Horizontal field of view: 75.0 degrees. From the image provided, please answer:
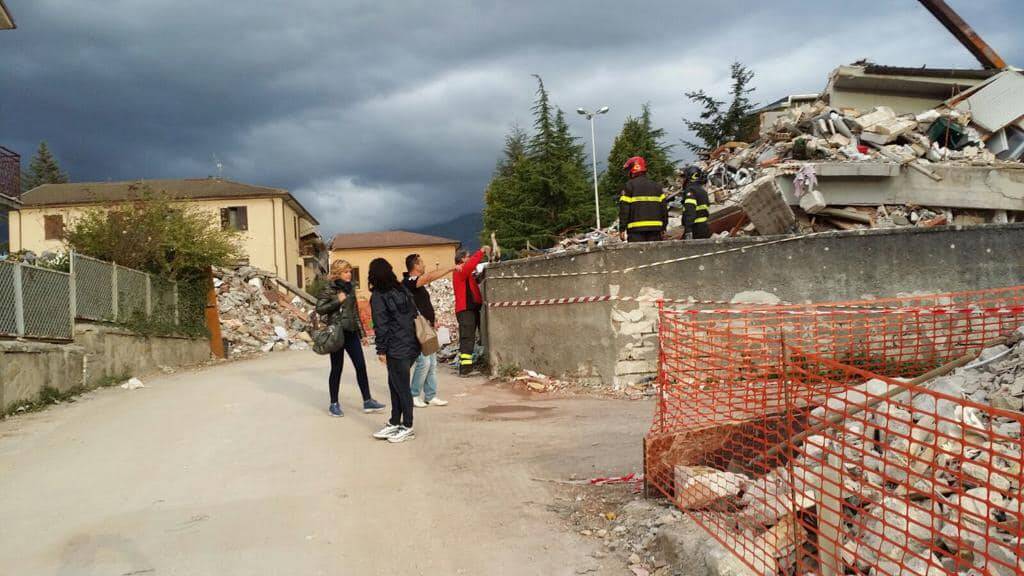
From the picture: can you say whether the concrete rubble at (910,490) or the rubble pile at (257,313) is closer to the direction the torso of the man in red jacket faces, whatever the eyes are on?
the concrete rubble

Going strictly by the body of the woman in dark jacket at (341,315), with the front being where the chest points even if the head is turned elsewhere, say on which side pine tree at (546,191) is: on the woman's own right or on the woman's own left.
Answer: on the woman's own left

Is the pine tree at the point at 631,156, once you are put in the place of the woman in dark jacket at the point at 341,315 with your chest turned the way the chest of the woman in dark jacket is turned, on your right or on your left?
on your left

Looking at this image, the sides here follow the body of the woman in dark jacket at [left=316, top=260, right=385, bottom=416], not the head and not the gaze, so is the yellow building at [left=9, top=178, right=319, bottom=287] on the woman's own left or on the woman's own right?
on the woman's own left

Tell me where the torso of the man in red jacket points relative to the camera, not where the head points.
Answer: to the viewer's right

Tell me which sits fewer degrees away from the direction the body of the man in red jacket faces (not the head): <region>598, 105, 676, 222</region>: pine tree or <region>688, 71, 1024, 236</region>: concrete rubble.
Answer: the concrete rubble

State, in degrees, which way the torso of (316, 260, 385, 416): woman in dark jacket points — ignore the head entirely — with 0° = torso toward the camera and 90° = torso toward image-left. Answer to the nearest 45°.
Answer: approximately 270°

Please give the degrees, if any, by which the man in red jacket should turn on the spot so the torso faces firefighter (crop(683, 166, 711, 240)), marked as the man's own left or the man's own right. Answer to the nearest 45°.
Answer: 0° — they already face them

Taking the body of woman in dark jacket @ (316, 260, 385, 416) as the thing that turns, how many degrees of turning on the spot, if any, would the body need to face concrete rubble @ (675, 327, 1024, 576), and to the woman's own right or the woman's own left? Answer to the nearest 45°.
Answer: approximately 45° to the woman's own right

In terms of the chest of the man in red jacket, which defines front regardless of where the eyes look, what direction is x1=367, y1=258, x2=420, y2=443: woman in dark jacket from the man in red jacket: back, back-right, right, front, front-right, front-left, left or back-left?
right
